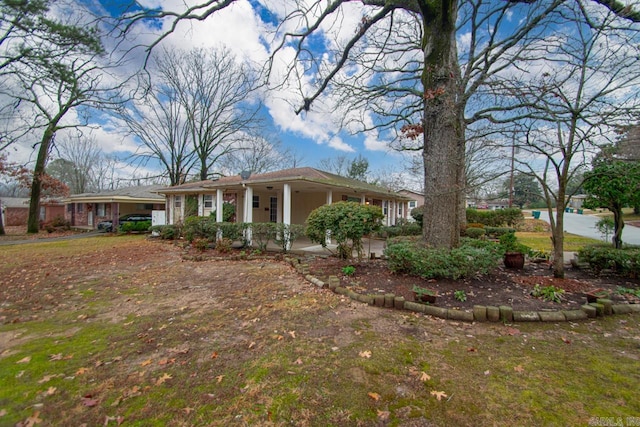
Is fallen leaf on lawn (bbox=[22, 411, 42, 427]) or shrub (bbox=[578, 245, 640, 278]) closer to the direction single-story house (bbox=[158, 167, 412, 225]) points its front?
the fallen leaf on lawn

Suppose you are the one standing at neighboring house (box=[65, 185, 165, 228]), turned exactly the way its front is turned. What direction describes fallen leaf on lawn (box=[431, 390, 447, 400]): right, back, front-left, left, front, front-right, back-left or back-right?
front-left

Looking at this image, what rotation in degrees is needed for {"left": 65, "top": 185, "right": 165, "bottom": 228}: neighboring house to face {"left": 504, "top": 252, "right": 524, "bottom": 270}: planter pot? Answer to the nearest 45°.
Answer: approximately 45° to its left

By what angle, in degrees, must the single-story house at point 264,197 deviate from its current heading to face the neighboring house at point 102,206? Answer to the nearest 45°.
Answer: approximately 90° to its right

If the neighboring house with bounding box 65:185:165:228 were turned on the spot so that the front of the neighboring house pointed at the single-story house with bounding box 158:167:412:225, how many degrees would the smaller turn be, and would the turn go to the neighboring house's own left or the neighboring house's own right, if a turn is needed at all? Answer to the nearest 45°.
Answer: approximately 90° to the neighboring house's own left

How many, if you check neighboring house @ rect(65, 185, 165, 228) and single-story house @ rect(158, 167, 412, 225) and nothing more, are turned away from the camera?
0

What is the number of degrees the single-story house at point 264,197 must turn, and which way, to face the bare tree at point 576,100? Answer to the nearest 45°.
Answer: approximately 90° to its left

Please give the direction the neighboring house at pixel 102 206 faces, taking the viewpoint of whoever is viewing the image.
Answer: facing the viewer and to the left of the viewer
